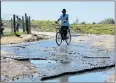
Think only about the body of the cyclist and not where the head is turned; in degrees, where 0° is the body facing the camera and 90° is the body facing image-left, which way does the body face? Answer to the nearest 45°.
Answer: approximately 45°
